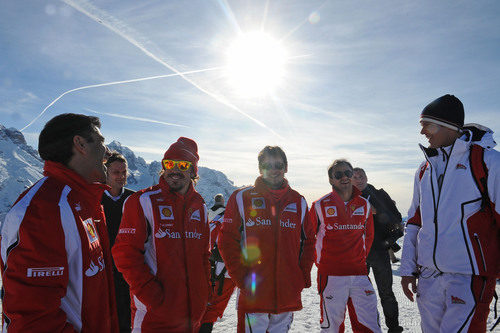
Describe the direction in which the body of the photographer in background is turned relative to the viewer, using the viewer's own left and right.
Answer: facing the viewer and to the left of the viewer

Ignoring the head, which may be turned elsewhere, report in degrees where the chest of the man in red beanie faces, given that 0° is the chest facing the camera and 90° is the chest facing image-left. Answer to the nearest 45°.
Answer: approximately 315°
